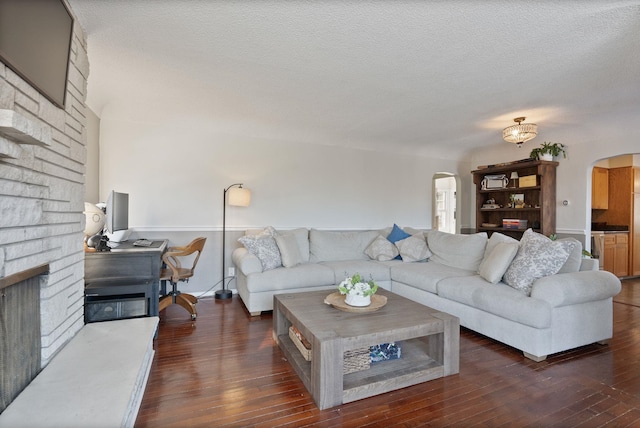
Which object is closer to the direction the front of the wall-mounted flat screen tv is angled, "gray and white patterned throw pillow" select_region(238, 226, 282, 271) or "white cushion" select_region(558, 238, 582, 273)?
the white cushion

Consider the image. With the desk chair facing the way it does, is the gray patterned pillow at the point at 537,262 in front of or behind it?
behind

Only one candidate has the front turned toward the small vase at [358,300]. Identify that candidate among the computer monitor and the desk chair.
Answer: the computer monitor

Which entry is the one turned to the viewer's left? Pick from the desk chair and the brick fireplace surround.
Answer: the desk chair

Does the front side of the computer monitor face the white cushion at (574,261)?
yes

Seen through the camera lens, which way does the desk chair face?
facing to the left of the viewer

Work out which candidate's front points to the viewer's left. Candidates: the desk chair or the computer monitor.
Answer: the desk chair

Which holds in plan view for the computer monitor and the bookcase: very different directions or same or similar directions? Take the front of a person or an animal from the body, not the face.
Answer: very different directions

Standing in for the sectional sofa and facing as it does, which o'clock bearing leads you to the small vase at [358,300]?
The small vase is roughly at 12 o'clock from the sectional sofa.

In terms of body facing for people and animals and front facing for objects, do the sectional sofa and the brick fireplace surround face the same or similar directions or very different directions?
very different directions
